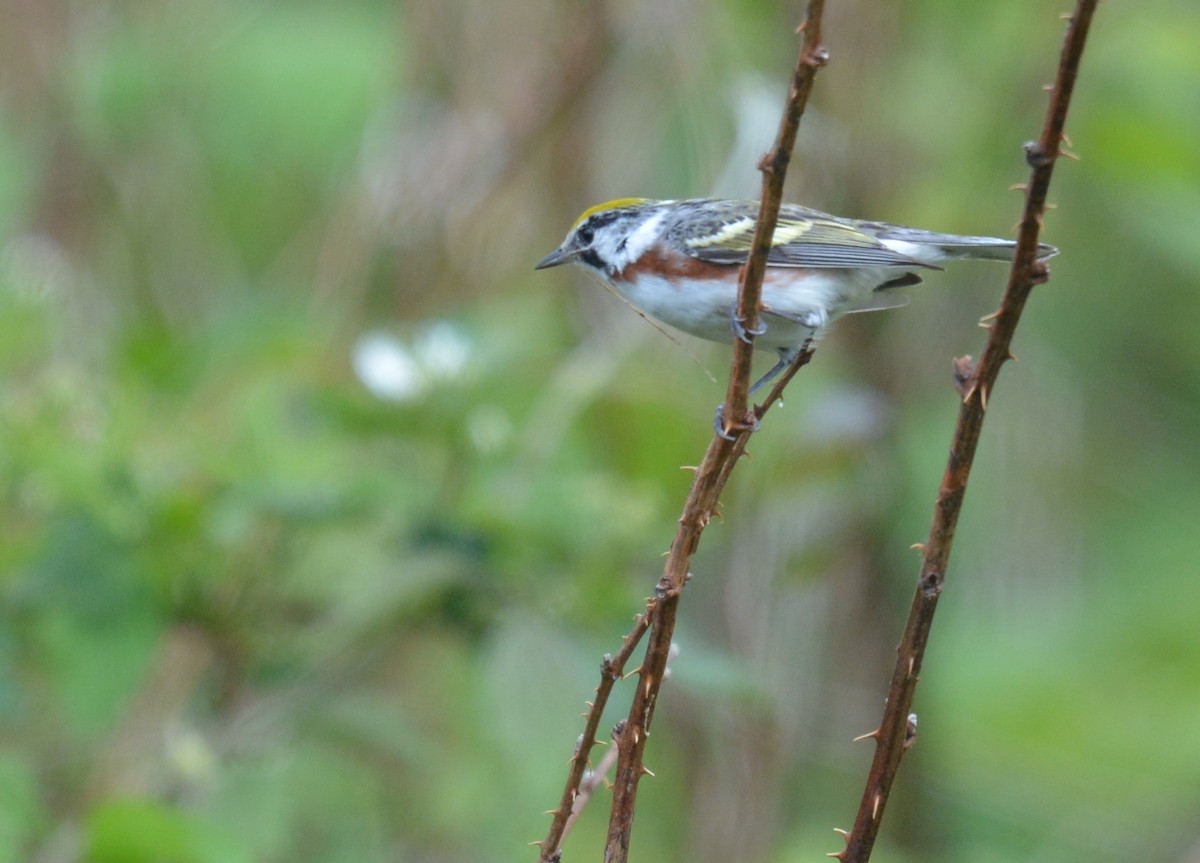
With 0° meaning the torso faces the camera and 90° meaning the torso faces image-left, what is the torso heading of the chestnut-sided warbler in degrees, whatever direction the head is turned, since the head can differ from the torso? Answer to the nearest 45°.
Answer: approximately 90°
